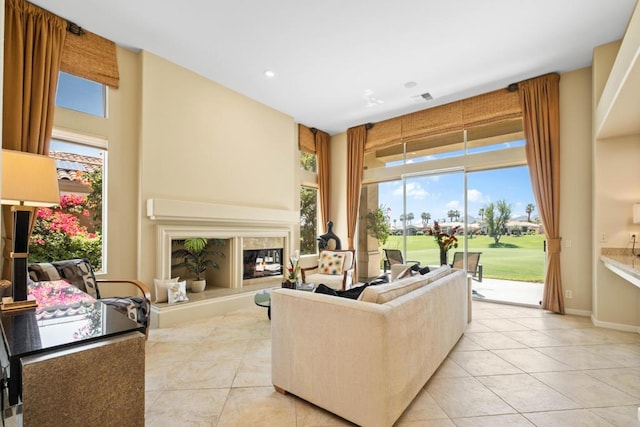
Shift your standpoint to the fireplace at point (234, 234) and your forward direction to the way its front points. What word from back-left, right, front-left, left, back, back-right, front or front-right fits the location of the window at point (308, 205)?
left

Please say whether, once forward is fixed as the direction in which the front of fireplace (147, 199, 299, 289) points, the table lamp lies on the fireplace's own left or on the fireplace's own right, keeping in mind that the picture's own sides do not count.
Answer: on the fireplace's own right

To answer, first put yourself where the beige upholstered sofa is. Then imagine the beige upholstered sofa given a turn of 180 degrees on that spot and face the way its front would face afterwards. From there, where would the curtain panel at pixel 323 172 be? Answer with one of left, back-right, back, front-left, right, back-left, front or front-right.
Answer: back-left

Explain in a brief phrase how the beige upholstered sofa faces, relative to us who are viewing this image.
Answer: facing away from the viewer and to the left of the viewer

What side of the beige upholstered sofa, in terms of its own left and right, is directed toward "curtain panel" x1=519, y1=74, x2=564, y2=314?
right

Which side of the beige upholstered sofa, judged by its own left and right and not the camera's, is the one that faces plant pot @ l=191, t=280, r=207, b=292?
front

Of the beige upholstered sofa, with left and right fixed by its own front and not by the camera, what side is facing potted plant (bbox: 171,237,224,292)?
front

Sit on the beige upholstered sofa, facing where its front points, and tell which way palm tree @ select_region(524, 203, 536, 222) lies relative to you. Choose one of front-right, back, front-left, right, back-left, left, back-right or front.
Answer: right

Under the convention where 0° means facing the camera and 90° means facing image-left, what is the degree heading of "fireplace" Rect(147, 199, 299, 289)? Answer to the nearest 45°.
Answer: approximately 315°

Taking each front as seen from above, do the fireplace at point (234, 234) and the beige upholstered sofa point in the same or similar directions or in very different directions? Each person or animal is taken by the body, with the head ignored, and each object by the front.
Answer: very different directions
